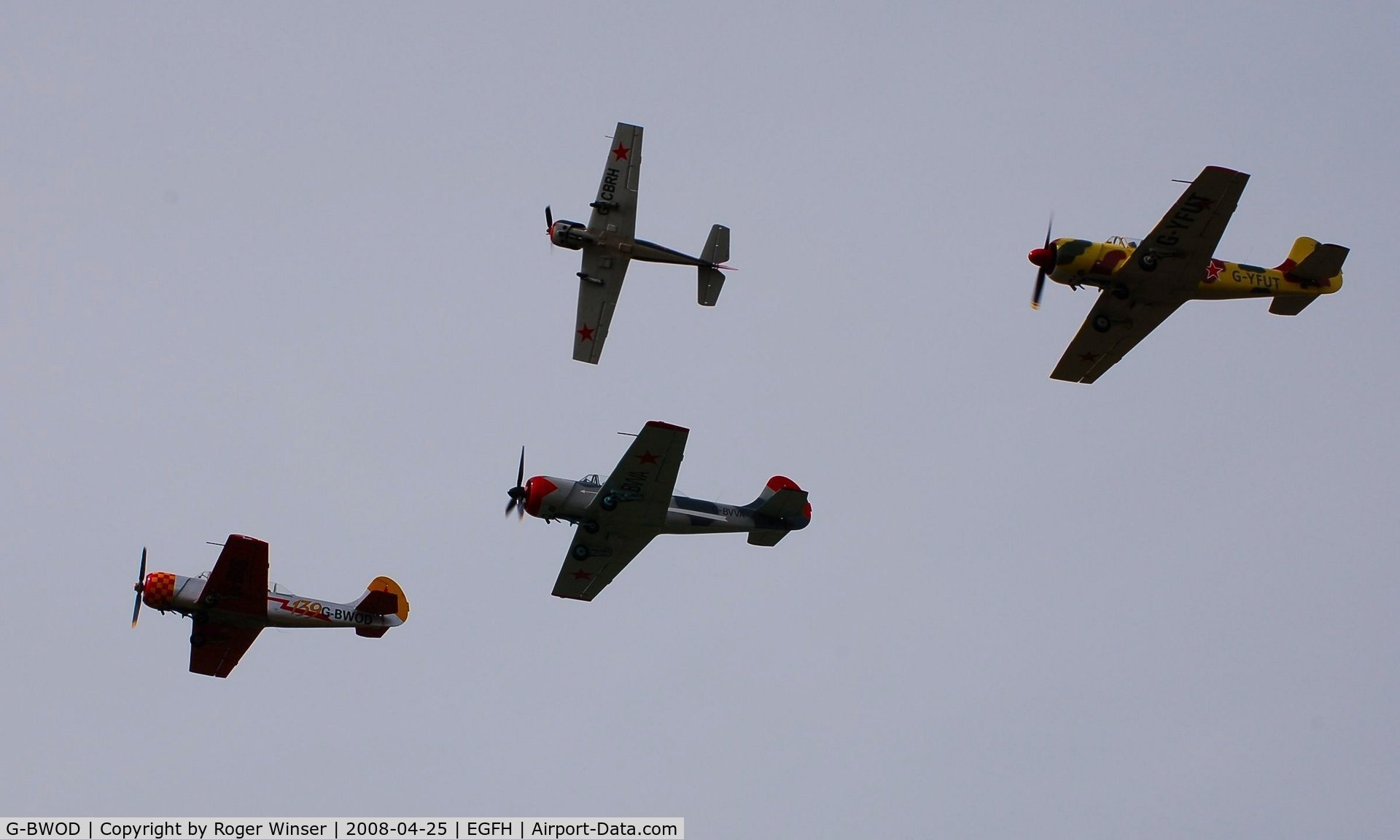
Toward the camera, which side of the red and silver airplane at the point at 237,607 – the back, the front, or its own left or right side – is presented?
left

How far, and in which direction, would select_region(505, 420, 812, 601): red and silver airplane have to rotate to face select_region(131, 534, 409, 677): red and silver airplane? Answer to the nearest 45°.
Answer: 0° — it already faces it

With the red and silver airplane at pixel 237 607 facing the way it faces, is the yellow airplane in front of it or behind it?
behind

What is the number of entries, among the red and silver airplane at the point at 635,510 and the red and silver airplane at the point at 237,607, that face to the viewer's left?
2

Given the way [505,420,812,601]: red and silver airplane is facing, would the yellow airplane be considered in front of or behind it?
behind

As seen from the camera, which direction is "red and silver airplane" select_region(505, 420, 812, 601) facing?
to the viewer's left
